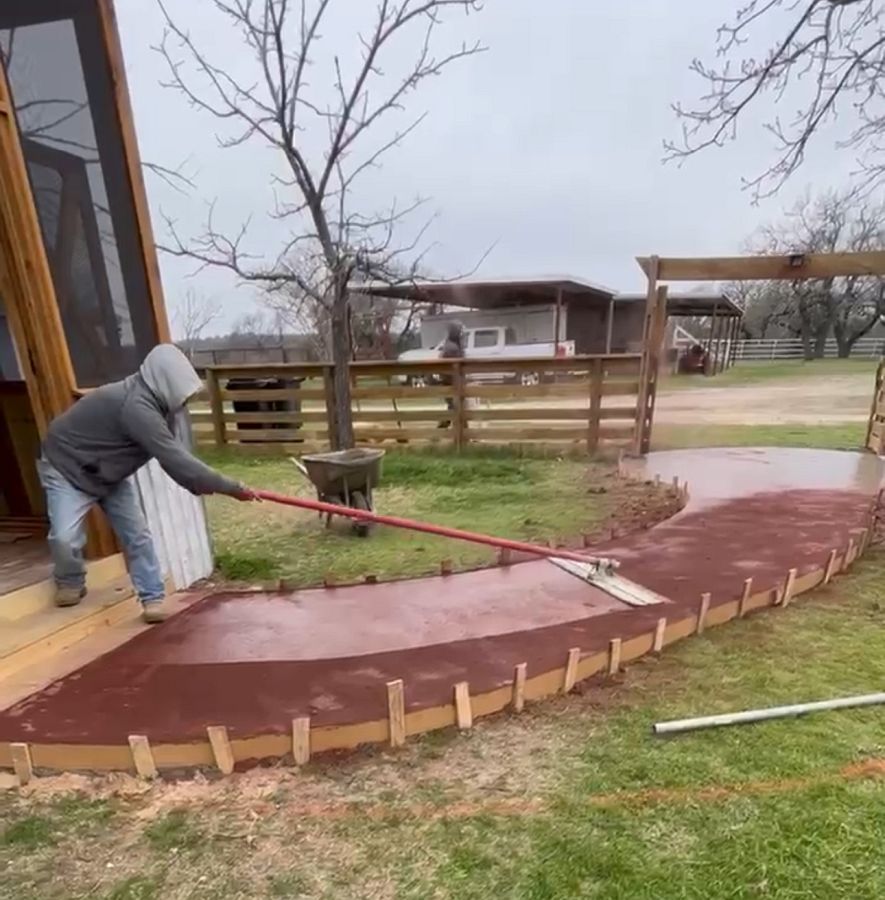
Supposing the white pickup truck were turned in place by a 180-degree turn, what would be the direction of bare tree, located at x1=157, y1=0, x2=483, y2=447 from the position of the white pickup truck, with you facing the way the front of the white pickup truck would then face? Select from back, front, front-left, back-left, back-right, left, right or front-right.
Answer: right

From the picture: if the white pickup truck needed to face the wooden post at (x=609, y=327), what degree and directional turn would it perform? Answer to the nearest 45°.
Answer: approximately 135° to its right

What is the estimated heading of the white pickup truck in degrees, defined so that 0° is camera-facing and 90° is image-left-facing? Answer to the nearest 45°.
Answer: approximately 90°

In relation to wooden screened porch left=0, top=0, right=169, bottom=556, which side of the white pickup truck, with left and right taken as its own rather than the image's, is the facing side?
left

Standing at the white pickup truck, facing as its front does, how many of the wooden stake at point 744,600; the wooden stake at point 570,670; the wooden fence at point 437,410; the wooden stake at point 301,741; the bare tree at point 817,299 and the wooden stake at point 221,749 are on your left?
5

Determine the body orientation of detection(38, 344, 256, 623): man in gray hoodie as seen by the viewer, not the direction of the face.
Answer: to the viewer's right

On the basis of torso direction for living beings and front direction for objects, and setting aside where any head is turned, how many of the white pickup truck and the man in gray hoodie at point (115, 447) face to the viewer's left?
1

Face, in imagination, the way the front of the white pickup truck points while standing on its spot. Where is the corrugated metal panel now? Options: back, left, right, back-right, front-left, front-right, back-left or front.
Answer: left

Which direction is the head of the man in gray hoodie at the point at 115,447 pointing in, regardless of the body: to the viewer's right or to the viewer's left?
to the viewer's right

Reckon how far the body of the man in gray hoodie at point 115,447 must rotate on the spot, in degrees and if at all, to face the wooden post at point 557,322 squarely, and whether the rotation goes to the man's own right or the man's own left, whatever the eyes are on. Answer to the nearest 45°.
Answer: approximately 45° to the man's own left

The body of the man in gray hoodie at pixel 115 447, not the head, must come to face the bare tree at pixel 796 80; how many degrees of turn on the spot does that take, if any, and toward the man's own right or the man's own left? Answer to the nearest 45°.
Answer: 0° — they already face it

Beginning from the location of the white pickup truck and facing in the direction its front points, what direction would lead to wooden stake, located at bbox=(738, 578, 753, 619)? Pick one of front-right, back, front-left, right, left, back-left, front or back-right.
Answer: left

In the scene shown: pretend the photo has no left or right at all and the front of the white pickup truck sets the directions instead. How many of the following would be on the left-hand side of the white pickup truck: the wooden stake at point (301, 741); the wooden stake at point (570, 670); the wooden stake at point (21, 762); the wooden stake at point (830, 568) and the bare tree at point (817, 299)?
4

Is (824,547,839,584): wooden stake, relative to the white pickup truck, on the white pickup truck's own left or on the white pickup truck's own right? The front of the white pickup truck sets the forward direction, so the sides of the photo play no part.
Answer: on the white pickup truck's own left
